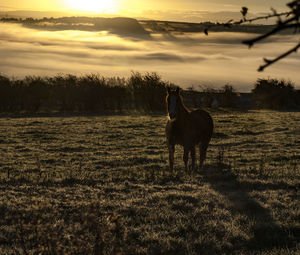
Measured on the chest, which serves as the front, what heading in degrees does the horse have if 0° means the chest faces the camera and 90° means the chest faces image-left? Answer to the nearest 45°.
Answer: approximately 45°
